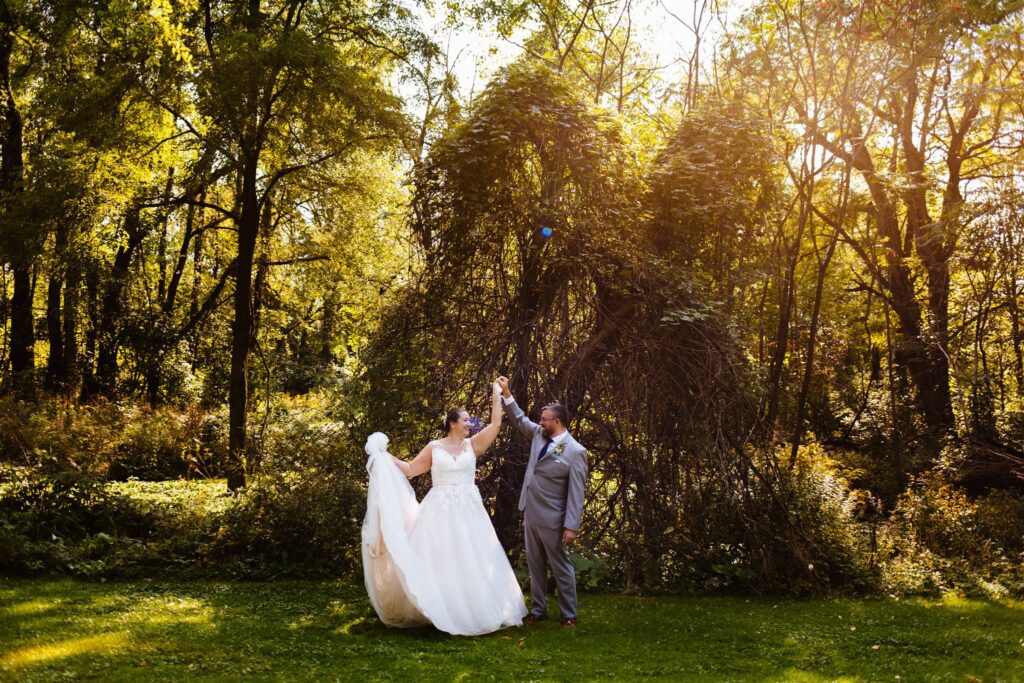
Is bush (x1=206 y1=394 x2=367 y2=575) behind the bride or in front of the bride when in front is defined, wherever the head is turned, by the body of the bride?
behind

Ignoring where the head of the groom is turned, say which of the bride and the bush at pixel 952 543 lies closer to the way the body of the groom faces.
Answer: the bride

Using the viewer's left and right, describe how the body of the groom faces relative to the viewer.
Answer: facing the viewer and to the left of the viewer

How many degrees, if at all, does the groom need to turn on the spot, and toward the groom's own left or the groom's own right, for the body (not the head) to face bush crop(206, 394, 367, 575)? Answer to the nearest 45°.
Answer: approximately 90° to the groom's own right

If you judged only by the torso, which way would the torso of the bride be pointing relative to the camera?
toward the camera

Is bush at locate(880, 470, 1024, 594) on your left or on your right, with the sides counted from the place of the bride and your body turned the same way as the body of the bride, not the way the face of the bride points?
on your left

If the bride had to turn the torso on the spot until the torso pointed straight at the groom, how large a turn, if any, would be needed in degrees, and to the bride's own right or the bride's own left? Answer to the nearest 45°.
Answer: approximately 90° to the bride's own left

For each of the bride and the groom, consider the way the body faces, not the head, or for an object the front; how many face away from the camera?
0

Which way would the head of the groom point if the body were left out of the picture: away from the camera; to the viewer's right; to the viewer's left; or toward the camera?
to the viewer's left
